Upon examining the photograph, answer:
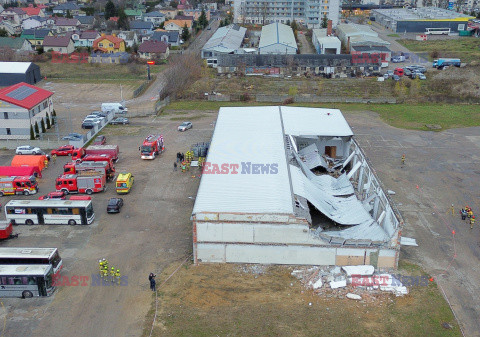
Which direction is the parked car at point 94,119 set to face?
to the viewer's left

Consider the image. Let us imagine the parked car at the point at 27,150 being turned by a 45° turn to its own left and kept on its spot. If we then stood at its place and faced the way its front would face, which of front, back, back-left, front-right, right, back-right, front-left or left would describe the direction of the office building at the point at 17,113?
front-left

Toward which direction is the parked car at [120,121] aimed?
to the viewer's right

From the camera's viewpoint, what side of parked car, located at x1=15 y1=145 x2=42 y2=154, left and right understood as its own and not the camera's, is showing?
right

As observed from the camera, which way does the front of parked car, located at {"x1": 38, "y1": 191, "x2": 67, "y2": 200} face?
facing to the left of the viewer

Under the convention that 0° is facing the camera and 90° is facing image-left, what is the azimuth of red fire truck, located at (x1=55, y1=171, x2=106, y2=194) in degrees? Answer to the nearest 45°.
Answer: approximately 90°

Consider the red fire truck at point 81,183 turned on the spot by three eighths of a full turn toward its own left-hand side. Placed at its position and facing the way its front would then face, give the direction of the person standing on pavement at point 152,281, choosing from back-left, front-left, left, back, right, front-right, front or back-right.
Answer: front-right

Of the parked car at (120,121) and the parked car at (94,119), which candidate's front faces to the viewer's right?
the parked car at (120,121)

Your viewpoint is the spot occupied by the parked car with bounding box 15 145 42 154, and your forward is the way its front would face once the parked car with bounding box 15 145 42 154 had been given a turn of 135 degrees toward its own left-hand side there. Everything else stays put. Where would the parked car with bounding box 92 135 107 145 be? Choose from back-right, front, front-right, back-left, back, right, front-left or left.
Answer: back-right
